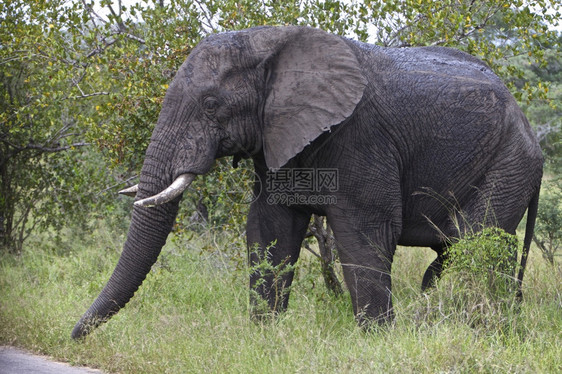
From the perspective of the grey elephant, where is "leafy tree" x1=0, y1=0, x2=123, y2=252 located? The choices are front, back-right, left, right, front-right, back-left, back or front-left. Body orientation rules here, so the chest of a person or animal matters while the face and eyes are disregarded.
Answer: front-right

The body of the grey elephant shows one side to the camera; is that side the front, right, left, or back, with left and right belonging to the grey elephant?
left

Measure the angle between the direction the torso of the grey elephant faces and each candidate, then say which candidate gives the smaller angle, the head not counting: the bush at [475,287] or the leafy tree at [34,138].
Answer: the leafy tree

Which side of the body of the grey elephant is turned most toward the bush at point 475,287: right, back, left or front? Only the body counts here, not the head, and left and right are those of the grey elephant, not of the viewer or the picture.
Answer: back
